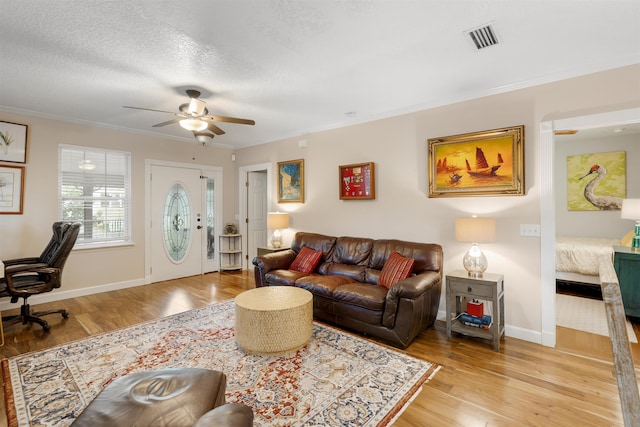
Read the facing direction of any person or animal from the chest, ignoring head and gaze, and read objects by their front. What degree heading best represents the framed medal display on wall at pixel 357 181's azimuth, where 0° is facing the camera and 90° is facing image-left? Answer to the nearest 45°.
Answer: approximately 45°

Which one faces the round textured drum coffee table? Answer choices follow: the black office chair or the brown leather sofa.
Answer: the brown leather sofa

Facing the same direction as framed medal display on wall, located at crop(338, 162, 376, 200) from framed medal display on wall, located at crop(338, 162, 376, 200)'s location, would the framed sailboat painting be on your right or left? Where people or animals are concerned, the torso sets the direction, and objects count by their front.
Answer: on your left

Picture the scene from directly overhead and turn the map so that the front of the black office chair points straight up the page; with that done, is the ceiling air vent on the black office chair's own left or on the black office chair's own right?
on the black office chair's own left

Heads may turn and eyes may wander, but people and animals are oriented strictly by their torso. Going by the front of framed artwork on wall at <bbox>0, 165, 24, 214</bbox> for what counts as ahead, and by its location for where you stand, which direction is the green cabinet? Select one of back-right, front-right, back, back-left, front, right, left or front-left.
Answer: front-left

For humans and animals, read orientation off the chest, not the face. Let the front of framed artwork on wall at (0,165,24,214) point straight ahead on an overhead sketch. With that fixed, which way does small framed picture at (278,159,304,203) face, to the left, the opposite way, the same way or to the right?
to the right

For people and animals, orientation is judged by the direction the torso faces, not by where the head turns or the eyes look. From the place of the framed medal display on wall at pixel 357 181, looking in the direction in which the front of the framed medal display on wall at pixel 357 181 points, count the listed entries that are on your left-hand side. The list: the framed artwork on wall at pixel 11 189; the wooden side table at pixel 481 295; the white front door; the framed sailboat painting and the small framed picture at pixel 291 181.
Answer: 2

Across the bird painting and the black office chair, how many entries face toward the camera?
1

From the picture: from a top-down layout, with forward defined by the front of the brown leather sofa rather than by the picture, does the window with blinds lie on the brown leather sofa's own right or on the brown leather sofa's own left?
on the brown leather sofa's own right
